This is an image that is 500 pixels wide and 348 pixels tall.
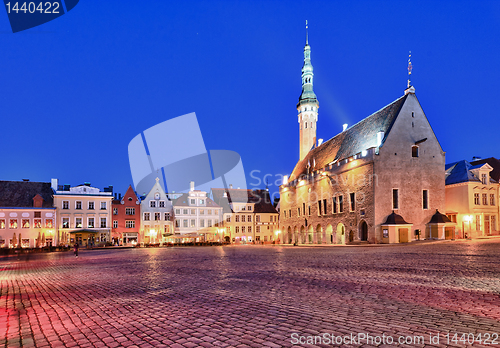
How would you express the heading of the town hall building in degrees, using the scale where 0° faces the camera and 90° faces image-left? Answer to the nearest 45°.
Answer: approximately 45°
